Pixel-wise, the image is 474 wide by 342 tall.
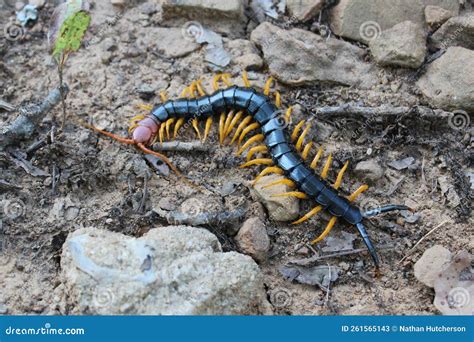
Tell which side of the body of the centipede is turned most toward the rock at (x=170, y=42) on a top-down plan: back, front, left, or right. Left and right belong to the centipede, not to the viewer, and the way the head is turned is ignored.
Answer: right

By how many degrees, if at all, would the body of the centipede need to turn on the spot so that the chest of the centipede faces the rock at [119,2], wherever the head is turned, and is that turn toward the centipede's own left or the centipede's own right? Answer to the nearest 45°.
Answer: approximately 90° to the centipede's own right

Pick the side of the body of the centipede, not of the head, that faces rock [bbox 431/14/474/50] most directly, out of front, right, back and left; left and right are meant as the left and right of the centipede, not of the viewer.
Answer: back

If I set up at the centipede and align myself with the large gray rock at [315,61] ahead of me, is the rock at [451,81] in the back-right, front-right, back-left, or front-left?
front-right

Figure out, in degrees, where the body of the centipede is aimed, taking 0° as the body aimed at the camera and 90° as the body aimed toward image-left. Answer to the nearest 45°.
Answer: approximately 45°

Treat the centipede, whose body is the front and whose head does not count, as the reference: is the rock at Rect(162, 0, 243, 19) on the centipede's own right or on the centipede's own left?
on the centipede's own right

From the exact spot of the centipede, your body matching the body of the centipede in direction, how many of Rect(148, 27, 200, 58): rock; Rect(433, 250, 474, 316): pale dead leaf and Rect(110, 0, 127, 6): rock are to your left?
1

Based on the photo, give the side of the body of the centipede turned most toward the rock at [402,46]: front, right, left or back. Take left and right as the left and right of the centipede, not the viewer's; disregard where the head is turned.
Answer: back

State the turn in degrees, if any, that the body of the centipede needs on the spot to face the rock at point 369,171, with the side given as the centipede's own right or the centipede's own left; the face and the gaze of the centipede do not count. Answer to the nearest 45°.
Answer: approximately 135° to the centipede's own left
